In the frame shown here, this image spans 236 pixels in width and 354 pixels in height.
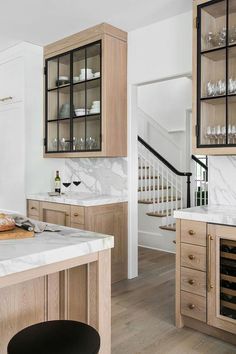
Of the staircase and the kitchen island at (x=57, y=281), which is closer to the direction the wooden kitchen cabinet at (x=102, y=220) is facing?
the kitchen island

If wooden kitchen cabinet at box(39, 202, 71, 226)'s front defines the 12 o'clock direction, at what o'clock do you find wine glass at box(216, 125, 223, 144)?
The wine glass is roughly at 9 o'clock from the wooden kitchen cabinet.

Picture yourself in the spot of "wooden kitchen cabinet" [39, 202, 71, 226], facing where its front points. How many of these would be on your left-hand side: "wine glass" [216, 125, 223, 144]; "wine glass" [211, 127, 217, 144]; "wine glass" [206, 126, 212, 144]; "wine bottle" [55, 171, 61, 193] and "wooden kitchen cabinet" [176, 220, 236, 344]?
4

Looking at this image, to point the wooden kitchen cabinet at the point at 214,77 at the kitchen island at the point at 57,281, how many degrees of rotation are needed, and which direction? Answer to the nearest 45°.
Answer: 0° — it already faces it

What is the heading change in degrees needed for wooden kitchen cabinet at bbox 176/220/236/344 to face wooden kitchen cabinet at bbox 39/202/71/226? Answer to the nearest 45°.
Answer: approximately 90° to its right

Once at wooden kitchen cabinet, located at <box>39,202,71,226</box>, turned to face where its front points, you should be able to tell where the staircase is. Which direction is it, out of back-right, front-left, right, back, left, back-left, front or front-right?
back

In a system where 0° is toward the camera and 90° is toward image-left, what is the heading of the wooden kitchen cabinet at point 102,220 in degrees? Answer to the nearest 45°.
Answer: approximately 45°
